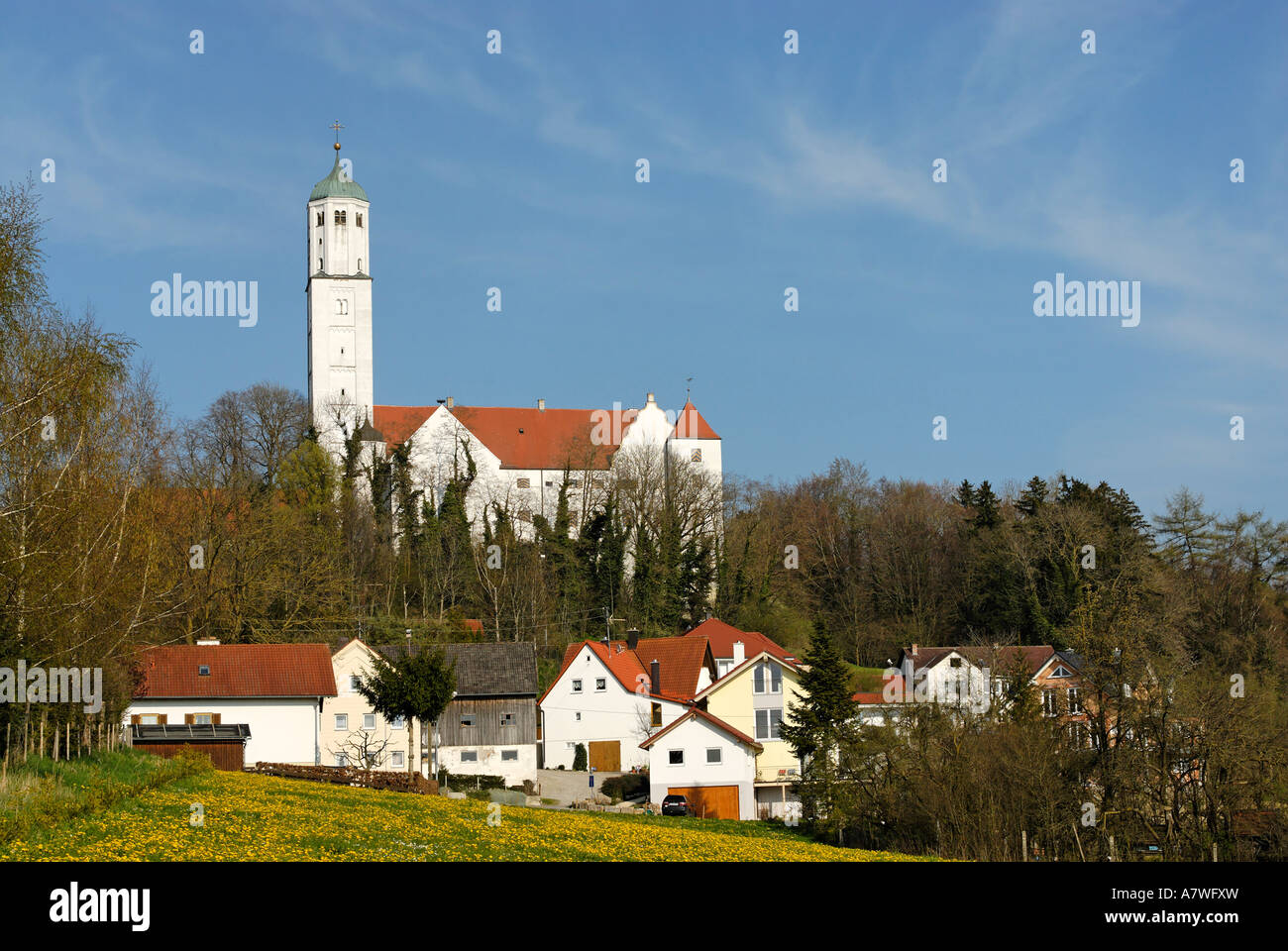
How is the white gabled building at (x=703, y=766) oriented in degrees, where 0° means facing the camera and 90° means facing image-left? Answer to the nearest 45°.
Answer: approximately 0°

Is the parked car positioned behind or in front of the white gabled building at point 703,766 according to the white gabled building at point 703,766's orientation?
in front

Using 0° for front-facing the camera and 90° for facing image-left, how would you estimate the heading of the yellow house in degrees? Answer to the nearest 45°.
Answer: approximately 0°

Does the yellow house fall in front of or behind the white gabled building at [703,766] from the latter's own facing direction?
behind

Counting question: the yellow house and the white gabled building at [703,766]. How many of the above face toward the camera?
2

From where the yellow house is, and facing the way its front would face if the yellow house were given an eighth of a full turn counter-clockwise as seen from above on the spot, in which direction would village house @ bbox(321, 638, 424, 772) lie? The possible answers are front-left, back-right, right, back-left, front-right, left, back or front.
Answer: back-right

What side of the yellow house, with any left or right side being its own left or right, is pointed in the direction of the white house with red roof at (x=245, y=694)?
right

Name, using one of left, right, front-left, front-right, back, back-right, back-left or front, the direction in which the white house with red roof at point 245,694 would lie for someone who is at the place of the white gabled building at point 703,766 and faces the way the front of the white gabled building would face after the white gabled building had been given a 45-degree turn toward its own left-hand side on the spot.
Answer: back-right

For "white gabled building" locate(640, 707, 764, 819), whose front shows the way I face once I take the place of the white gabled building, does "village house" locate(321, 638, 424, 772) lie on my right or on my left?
on my right
